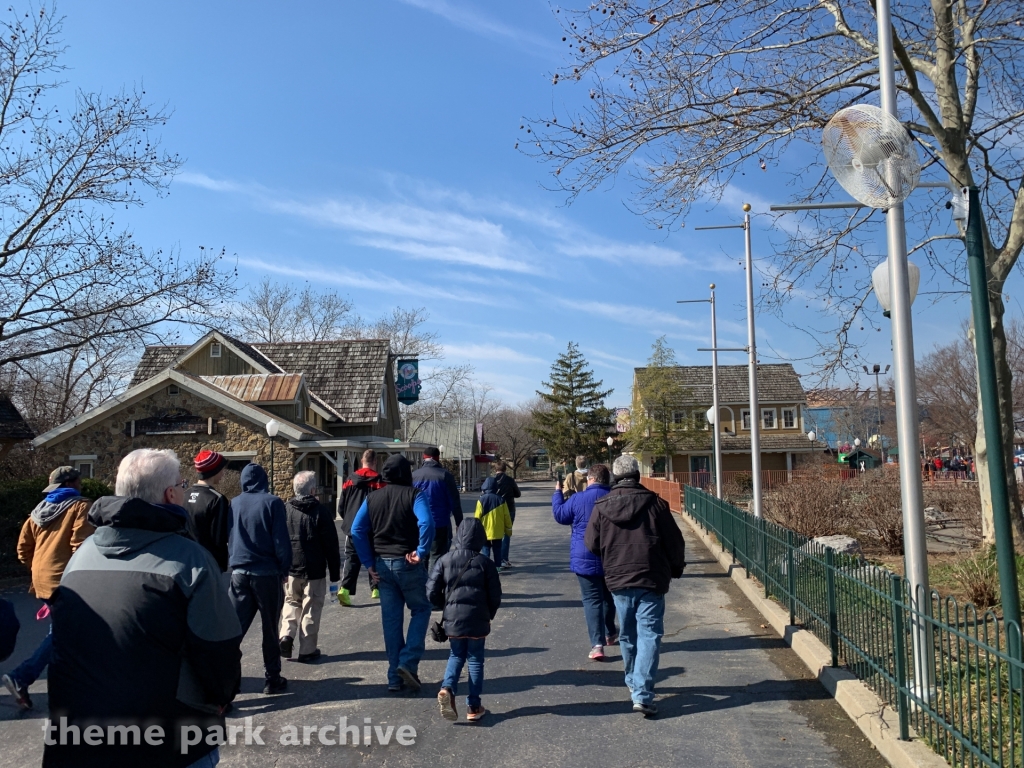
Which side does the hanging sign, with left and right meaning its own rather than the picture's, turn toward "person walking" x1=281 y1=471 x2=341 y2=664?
front

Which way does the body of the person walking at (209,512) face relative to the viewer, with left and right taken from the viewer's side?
facing away from the viewer and to the right of the viewer

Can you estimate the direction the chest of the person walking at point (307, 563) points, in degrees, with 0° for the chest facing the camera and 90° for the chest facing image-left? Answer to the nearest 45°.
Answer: approximately 180°

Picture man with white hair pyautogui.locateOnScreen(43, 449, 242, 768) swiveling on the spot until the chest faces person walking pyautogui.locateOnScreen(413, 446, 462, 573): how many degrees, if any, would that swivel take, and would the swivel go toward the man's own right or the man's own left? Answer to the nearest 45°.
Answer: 0° — they already face them

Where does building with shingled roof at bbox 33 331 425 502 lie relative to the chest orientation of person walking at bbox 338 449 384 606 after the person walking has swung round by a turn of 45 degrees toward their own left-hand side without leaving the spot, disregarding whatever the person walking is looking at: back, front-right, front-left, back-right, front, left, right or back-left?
front-right

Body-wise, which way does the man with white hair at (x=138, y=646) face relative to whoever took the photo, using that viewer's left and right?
facing away from the viewer and to the right of the viewer

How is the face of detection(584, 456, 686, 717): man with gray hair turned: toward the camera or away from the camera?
away from the camera

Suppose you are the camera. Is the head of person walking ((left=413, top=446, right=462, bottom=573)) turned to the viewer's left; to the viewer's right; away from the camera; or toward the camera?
away from the camera

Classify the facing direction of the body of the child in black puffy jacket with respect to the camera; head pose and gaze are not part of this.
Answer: away from the camera

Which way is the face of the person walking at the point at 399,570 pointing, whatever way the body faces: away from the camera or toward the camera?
away from the camera

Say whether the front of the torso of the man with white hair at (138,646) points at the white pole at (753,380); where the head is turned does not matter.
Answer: yes

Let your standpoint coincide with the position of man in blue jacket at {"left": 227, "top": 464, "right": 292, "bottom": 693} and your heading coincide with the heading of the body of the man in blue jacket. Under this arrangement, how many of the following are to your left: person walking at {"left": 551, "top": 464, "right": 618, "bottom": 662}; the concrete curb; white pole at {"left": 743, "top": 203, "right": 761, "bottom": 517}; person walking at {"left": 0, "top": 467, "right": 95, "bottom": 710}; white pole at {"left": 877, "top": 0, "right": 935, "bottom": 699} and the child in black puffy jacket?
1

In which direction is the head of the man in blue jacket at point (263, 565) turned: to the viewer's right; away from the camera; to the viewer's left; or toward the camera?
away from the camera

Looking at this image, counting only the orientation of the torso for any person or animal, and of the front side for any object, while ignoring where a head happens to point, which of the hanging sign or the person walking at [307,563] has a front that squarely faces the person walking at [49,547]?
the hanging sign

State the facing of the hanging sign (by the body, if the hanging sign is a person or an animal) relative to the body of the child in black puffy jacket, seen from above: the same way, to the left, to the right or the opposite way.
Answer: the opposite way

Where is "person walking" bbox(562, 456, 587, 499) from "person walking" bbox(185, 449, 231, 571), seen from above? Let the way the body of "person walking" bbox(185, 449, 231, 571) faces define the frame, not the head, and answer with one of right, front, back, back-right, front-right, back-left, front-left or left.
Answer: front

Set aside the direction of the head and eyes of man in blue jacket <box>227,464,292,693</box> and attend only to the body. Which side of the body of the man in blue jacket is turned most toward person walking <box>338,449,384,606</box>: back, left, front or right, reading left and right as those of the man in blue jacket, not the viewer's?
front

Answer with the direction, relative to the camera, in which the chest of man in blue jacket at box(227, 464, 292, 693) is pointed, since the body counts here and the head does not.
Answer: away from the camera

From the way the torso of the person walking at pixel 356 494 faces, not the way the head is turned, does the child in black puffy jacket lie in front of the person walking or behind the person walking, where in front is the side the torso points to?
behind

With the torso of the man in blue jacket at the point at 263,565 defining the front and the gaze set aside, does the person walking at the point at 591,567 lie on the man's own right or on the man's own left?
on the man's own right

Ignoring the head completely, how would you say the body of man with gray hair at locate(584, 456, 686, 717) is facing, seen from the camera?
away from the camera

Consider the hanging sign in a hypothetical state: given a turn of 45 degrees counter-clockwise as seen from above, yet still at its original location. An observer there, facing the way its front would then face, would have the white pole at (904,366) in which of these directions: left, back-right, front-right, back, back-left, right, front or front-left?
front-right
